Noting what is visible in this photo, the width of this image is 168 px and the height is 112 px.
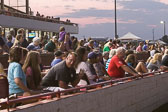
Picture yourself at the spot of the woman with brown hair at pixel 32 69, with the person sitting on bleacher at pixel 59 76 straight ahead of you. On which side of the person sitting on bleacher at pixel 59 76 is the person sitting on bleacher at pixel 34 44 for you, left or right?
left

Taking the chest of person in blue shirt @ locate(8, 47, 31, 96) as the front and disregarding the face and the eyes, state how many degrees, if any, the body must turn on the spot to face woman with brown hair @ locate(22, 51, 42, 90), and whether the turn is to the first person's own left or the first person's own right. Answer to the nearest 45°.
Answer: approximately 45° to the first person's own left

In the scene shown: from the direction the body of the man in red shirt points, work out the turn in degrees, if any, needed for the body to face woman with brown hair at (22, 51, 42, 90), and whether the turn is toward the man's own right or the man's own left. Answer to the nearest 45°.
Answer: approximately 135° to the man's own right

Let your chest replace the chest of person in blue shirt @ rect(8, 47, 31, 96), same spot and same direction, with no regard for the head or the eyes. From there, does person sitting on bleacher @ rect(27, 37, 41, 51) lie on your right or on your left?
on your left

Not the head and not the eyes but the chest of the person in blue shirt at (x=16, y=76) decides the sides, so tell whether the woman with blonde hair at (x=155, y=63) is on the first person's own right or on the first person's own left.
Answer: on the first person's own left

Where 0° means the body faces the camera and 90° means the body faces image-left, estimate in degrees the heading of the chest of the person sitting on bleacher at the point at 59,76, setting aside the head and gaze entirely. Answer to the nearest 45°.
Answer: approximately 315°
